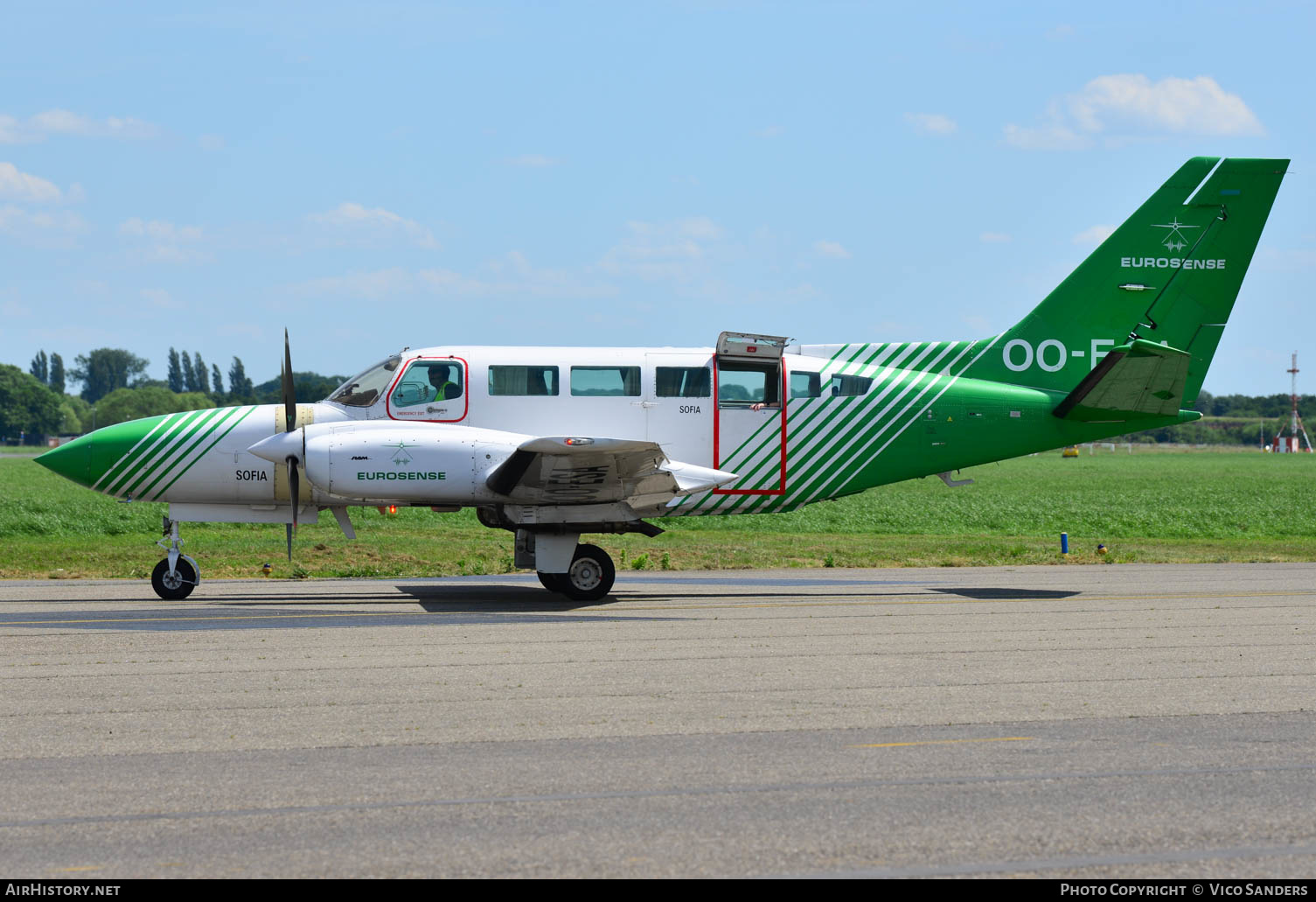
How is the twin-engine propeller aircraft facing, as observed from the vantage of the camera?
facing to the left of the viewer
